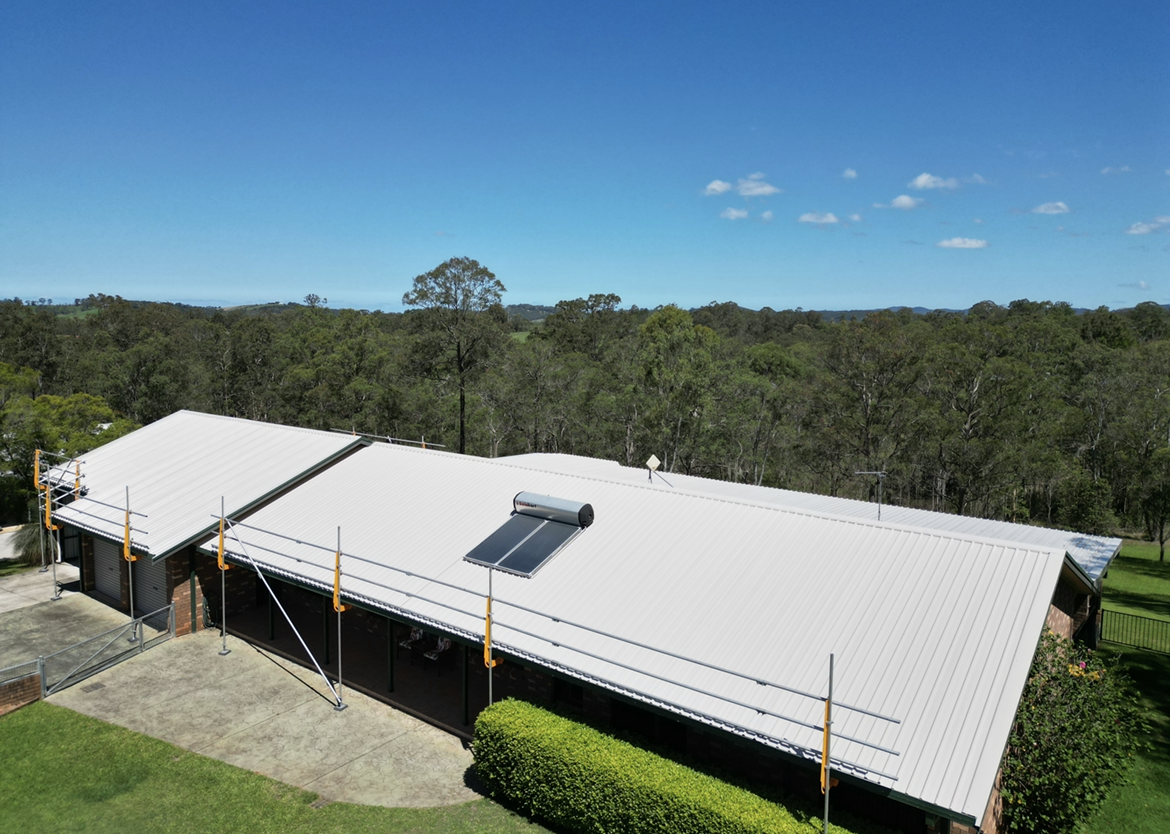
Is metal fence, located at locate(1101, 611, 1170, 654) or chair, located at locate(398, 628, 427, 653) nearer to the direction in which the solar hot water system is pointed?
the chair

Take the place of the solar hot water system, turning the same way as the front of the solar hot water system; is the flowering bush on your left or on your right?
on your left

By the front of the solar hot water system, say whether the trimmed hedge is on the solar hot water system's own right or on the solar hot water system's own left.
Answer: on the solar hot water system's own left

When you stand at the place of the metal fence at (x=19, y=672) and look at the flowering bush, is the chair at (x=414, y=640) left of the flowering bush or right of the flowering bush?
left

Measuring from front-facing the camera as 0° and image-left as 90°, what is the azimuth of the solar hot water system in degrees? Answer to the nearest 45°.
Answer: approximately 45°

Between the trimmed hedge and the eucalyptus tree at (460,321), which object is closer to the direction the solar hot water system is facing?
the trimmed hedge

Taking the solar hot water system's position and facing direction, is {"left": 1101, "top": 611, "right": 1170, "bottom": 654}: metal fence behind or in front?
behind
